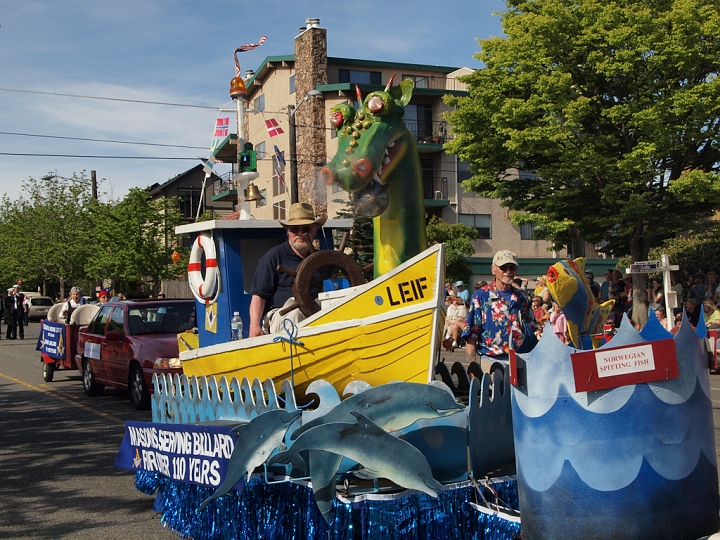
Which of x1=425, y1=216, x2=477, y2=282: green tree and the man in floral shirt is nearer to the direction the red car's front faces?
the man in floral shirt

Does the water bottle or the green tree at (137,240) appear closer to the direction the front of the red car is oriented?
the water bottle
